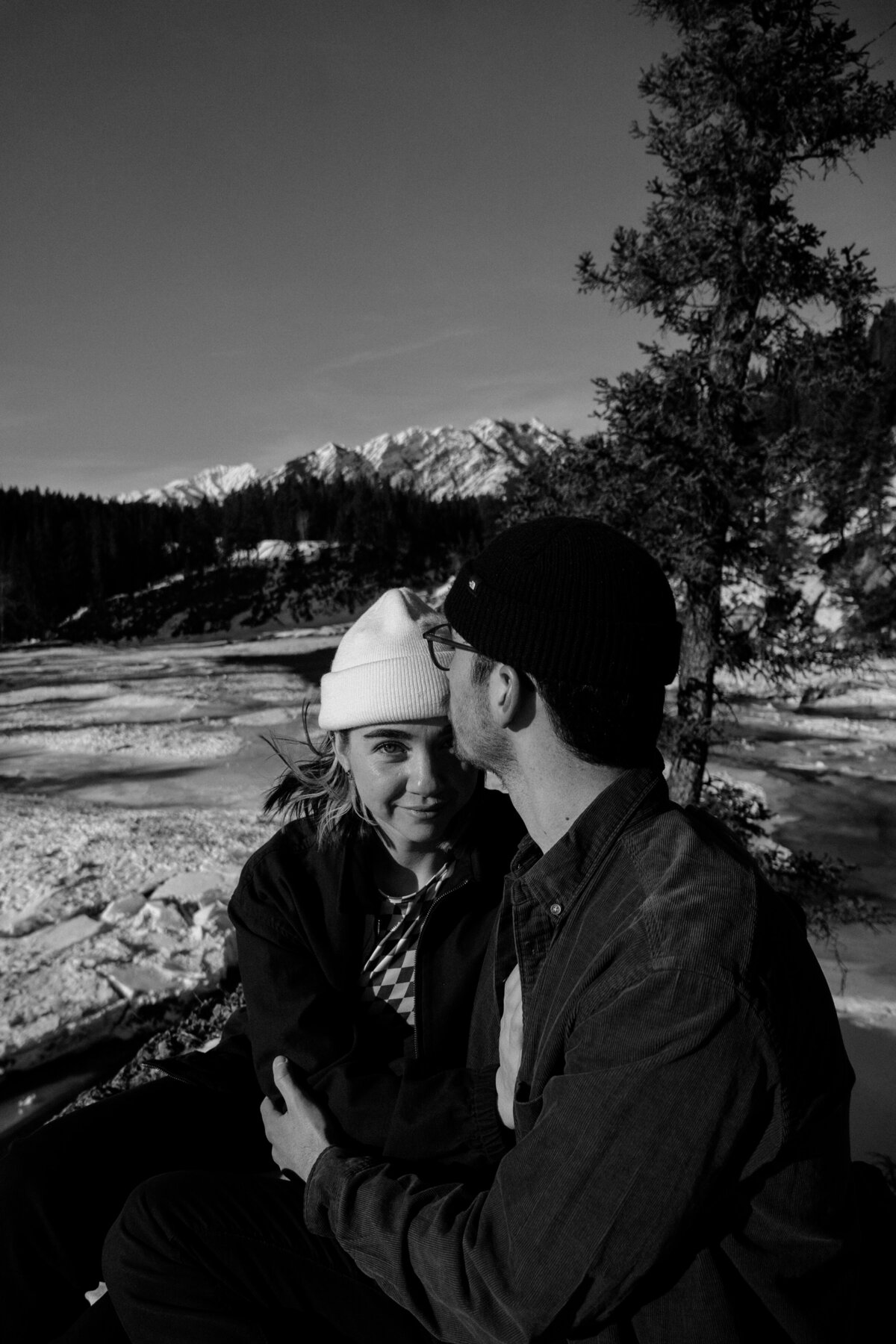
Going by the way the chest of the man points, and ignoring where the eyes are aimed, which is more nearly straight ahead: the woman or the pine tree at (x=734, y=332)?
the woman

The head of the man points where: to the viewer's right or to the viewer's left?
to the viewer's left

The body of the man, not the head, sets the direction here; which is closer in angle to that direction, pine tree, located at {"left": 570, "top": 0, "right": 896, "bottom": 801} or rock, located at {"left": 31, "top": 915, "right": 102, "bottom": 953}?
the rock

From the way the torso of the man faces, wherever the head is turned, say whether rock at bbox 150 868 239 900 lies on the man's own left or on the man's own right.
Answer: on the man's own right

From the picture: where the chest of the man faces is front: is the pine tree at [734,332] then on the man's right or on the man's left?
on the man's right

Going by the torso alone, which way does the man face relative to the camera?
to the viewer's left

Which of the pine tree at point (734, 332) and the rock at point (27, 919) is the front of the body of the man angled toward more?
the rock
